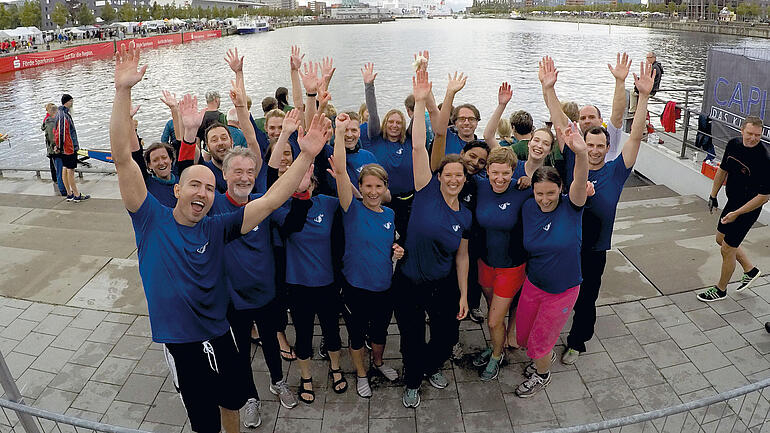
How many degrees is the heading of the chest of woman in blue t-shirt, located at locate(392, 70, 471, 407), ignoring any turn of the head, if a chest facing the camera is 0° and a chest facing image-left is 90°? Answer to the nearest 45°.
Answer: approximately 0°

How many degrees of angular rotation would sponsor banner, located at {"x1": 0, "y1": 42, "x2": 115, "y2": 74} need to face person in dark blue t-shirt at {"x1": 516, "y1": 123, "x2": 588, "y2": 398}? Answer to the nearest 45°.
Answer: approximately 45° to its right

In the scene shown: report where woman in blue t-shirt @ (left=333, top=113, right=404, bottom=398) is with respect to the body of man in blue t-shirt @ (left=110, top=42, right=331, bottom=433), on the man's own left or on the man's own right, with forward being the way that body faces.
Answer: on the man's own left

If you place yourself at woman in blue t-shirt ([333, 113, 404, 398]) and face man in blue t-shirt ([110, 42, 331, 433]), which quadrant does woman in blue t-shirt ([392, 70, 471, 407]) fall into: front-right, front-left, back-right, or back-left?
back-left

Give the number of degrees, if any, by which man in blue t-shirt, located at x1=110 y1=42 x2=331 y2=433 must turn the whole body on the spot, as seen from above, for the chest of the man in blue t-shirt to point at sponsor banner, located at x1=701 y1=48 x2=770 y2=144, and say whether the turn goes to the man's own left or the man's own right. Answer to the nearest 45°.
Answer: approximately 135° to the man's own left

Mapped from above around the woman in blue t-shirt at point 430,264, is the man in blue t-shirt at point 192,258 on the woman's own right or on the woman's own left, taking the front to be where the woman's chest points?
on the woman's own right

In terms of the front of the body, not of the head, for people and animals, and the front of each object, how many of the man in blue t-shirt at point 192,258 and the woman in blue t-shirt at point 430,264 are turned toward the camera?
2

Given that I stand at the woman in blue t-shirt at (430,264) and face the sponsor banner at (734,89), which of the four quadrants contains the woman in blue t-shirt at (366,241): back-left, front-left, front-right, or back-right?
back-left

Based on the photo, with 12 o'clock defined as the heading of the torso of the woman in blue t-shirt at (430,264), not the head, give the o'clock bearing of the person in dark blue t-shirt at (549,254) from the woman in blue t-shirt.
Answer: The person in dark blue t-shirt is roughly at 9 o'clock from the woman in blue t-shirt.

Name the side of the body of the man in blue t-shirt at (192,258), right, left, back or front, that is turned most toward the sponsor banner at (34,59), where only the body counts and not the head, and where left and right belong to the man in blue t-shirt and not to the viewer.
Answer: back

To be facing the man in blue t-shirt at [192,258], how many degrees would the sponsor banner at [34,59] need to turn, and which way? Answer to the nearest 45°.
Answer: approximately 45° to its right
